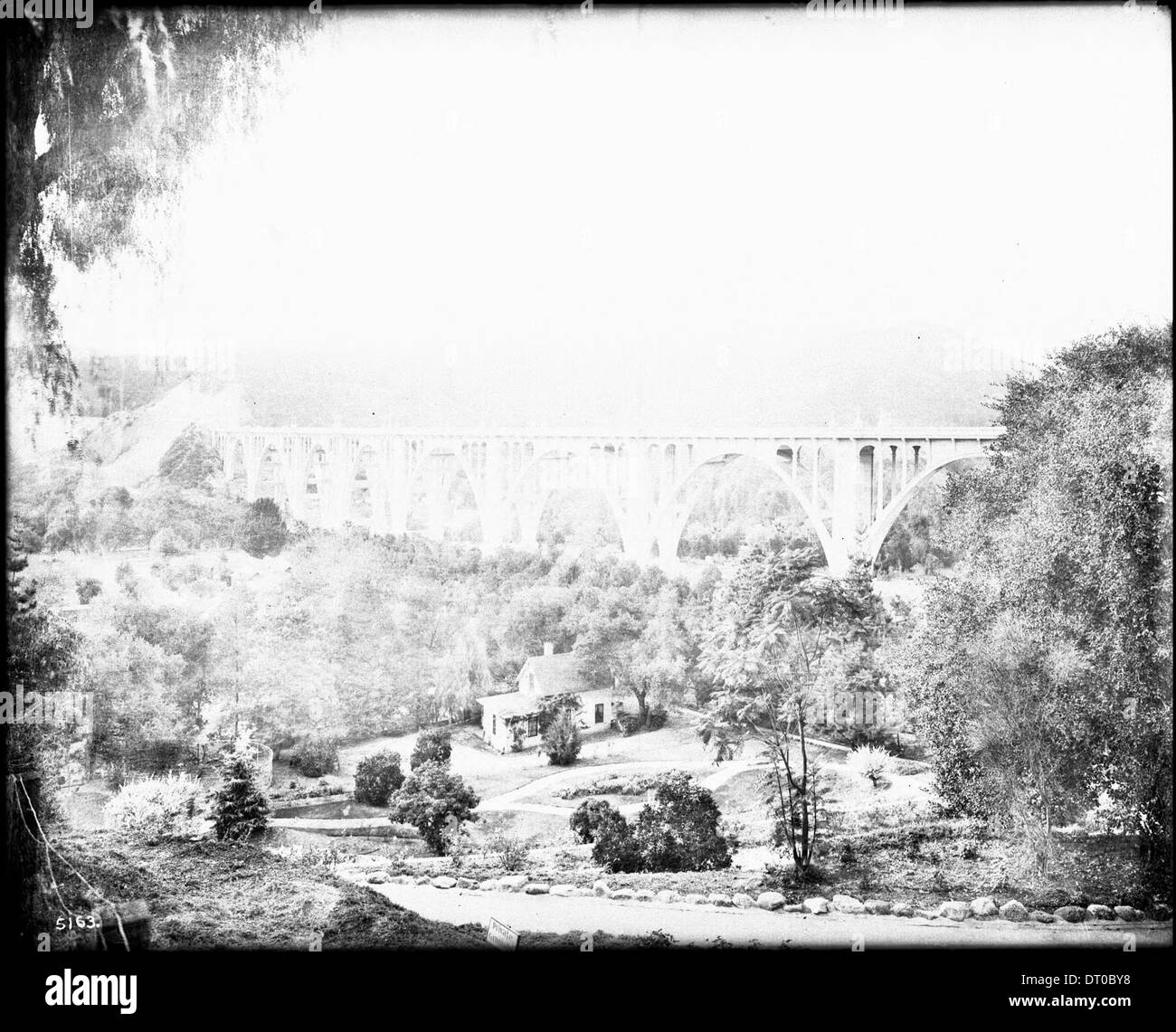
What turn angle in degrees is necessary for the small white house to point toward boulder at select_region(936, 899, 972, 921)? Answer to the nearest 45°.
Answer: approximately 45° to its left
